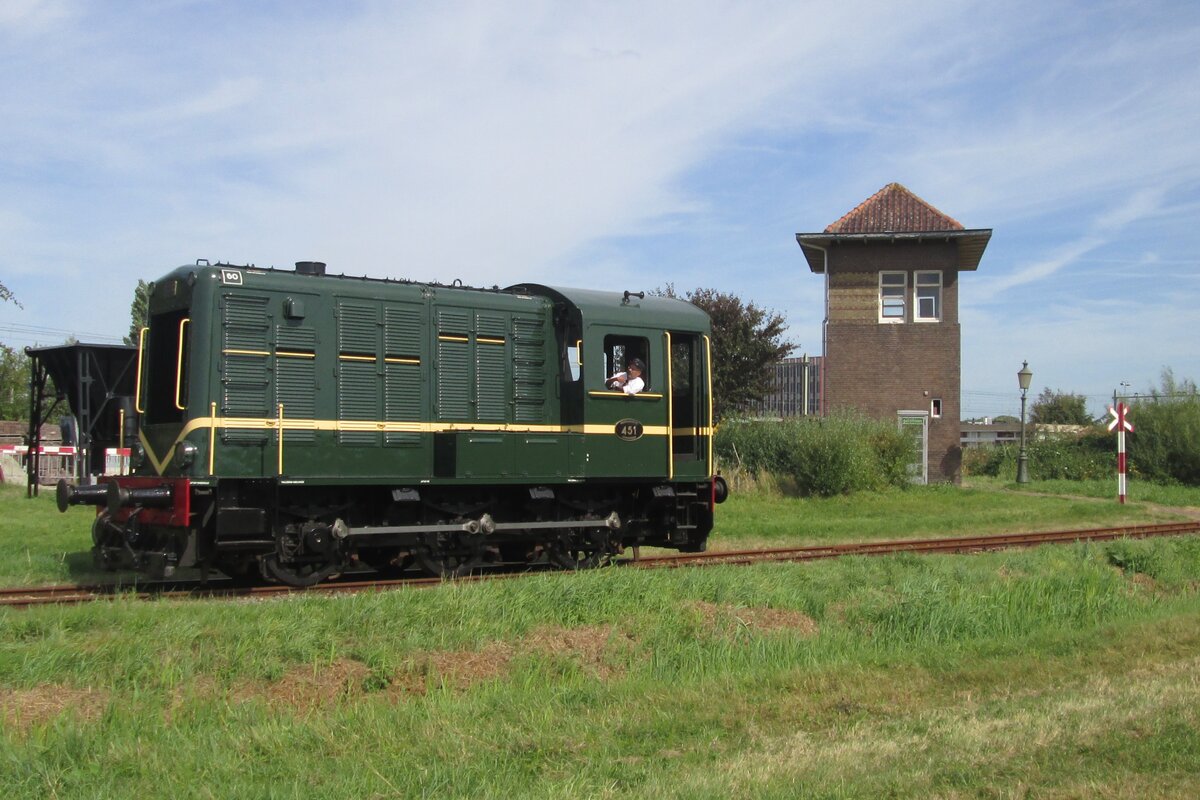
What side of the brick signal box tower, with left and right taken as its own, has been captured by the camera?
front

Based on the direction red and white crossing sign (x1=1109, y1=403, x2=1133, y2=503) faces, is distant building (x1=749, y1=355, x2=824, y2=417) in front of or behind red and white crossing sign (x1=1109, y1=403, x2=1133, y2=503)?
behind

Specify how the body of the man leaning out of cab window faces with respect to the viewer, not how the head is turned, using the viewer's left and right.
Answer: facing the viewer and to the left of the viewer

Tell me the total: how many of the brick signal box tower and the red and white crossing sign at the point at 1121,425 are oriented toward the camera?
2

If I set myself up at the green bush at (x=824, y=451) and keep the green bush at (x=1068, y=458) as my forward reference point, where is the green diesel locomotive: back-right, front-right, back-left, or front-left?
back-right

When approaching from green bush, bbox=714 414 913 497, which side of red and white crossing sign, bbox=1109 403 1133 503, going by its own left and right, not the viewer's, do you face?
right

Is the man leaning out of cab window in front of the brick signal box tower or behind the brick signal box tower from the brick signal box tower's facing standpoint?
in front

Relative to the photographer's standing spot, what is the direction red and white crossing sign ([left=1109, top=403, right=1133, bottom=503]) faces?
facing the viewer

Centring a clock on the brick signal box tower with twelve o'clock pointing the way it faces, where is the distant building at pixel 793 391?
The distant building is roughly at 5 o'clock from the brick signal box tower.

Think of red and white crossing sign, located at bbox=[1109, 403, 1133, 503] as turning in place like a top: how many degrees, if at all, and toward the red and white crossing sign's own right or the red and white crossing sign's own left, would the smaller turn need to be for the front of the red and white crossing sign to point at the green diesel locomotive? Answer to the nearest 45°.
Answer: approximately 45° to the red and white crossing sign's own right

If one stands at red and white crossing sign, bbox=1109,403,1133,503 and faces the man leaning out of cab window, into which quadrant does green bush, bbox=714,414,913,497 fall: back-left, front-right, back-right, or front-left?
front-right
